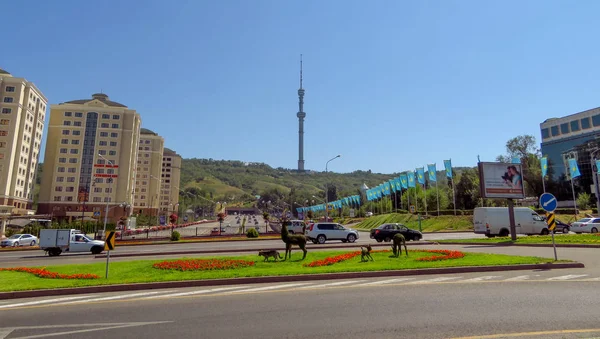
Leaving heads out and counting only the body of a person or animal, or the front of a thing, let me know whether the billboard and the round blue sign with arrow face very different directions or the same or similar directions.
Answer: same or similar directions

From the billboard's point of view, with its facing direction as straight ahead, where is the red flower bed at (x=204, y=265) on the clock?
The red flower bed is roughly at 1 o'clock from the billboard.

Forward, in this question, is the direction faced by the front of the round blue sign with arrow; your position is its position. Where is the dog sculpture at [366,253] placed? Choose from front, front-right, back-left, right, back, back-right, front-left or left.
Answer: front-right

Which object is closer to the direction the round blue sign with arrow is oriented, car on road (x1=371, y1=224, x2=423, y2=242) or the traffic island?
the traffic island

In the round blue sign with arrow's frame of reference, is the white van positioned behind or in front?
behind

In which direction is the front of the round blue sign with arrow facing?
toward the camera

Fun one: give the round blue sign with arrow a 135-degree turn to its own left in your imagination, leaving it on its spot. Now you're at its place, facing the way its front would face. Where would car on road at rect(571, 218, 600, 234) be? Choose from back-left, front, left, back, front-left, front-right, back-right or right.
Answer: front-left

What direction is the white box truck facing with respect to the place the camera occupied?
facing to the right of the viewer

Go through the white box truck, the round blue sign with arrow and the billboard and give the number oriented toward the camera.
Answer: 2

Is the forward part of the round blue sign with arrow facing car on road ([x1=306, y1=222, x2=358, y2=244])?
no

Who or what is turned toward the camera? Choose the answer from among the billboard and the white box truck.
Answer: the billboard

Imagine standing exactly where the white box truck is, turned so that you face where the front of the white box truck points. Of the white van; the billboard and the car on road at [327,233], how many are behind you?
0

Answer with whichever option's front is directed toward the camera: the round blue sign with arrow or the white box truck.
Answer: the round blue sign with arrow

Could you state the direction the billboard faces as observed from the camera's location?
facing the viewer
